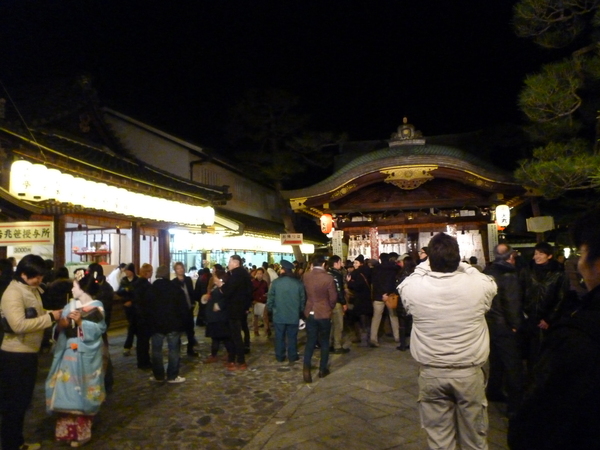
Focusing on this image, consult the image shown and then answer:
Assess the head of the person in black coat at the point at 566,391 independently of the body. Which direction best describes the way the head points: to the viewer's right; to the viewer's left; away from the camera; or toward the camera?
to the viewer's left

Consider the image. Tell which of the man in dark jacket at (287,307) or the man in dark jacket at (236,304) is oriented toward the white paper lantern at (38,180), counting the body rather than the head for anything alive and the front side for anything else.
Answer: the man in dark jacket at (236,304)

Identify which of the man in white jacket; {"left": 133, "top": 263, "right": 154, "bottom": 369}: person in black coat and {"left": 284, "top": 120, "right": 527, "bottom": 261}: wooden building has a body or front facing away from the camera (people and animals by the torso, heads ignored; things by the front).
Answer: the man in white jacket

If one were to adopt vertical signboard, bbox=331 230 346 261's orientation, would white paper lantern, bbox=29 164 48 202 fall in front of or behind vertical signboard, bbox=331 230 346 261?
in front

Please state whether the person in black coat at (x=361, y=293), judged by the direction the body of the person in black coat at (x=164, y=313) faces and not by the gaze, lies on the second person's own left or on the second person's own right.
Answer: on the second person's own right

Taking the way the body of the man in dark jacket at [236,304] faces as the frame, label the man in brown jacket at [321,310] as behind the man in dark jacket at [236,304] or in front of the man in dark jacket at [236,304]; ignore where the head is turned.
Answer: behind

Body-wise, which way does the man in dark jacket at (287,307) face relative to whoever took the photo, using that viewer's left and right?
facing away from the viewer

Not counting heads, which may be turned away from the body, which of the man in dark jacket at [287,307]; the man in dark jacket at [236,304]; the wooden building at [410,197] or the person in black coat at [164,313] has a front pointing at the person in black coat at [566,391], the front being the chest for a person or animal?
the wooden building

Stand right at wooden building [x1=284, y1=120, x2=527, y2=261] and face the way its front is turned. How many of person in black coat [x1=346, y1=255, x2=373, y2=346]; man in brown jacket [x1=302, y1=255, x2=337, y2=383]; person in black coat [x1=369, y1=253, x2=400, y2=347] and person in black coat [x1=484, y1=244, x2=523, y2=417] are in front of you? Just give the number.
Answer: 4

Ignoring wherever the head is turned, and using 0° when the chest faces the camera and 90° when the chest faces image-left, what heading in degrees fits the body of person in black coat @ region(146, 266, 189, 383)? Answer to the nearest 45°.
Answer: approximately 180°

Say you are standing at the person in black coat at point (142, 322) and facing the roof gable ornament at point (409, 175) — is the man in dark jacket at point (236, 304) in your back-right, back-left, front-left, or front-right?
front-right

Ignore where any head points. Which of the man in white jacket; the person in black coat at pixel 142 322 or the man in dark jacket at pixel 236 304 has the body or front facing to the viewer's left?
the man in dark jacket

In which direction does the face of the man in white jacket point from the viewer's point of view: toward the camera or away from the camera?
away from the camera

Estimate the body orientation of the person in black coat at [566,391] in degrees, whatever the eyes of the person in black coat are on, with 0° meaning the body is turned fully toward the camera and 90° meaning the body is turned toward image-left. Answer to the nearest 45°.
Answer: approximately 135°
